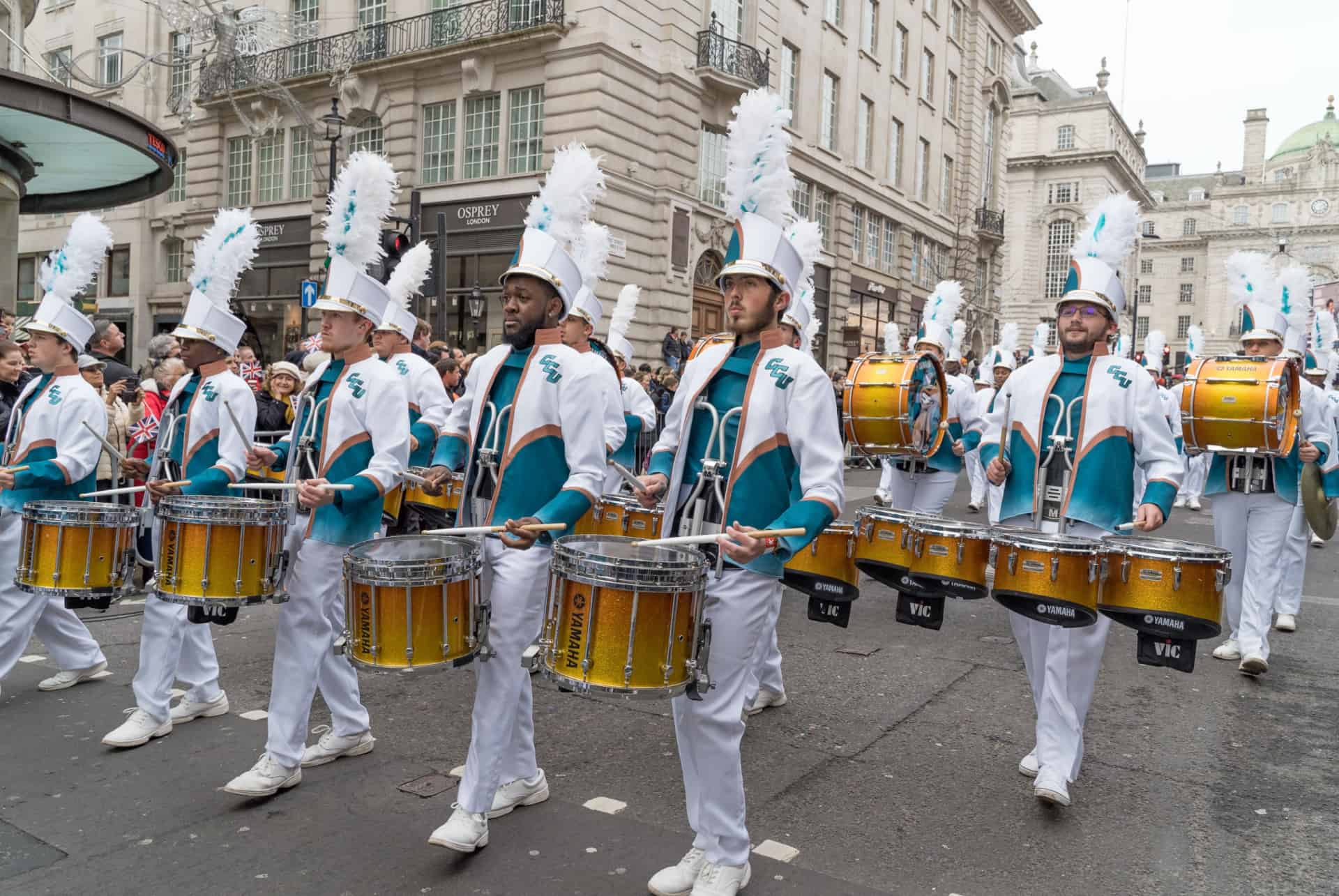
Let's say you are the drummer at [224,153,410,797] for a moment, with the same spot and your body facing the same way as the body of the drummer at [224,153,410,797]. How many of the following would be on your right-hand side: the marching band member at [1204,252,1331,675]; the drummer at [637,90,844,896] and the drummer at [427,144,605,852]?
0

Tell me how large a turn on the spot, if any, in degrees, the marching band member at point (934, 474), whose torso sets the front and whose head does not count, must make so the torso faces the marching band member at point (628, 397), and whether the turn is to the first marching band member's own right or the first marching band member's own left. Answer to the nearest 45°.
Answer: approximately 45° to the first marching band member's own right

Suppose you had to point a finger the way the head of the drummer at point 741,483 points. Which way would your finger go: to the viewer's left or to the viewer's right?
to the viewer's left

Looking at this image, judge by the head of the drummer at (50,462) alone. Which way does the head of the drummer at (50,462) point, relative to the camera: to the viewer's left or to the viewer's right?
to the viewer's left

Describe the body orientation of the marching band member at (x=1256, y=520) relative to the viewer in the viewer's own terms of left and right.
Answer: facing the viewer

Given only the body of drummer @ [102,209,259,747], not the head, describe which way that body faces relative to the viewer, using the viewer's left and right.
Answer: facing the viewer and to the left of the viewer

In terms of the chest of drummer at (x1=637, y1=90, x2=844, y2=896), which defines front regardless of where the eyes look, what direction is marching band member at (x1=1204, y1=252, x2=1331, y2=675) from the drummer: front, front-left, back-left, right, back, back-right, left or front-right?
back

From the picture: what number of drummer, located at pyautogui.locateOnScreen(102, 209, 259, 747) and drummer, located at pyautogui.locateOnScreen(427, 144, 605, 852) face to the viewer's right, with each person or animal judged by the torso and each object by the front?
0

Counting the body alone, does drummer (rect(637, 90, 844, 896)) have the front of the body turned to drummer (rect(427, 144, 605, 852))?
no

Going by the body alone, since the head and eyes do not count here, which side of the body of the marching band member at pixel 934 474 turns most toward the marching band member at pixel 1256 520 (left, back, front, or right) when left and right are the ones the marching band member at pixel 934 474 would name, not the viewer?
left

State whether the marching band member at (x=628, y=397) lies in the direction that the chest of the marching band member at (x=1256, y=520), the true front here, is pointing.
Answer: no

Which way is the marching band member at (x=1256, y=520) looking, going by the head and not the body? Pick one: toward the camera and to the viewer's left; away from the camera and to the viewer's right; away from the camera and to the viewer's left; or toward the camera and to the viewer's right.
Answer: toward the camera and to the viewer's left

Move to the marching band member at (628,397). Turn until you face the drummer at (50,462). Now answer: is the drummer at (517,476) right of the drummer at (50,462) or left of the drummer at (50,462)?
left

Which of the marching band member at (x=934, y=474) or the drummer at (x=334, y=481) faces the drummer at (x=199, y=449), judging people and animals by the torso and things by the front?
the marching band member

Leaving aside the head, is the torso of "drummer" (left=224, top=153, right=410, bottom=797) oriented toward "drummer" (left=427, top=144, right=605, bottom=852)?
no

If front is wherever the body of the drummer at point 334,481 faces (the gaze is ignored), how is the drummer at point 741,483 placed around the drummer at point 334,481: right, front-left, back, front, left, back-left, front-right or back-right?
left

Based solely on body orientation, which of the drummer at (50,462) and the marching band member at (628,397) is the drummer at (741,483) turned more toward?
the drummer

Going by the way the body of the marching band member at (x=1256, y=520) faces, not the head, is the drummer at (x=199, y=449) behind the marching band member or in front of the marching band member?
in front

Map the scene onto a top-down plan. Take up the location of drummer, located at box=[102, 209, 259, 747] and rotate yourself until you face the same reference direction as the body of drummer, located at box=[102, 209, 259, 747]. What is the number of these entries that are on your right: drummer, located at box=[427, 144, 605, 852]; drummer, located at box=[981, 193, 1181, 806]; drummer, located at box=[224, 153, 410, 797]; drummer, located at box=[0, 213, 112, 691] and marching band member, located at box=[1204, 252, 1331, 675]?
1

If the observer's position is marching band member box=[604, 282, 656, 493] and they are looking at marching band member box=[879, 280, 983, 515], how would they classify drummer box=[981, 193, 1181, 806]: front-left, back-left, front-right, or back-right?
front-right

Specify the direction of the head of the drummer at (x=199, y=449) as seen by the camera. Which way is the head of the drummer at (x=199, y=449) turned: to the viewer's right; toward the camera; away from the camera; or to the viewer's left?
to the viewer's left

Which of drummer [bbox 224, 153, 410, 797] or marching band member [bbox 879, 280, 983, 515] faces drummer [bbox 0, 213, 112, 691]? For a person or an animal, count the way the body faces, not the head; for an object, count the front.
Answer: the marching band member

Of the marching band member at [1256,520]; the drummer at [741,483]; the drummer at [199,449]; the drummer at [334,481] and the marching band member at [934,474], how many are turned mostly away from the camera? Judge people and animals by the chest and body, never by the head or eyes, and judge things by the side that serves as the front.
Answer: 0
